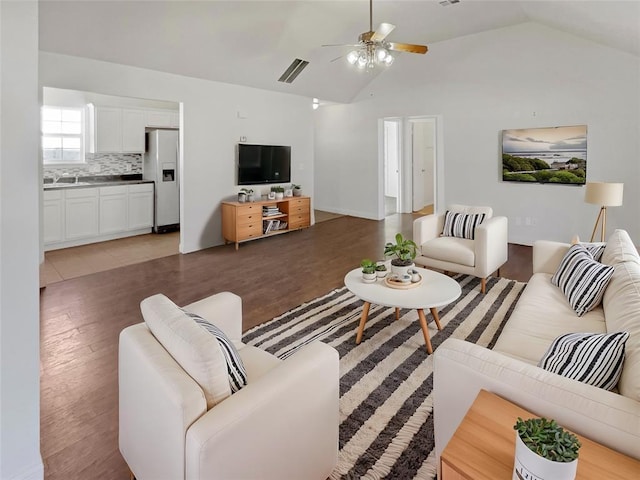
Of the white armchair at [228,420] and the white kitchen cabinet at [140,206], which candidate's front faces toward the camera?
the white kitchen cabinet

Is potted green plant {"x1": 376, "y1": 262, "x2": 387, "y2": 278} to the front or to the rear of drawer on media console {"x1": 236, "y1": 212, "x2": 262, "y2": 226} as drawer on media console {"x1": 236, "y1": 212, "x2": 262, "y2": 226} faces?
to the front

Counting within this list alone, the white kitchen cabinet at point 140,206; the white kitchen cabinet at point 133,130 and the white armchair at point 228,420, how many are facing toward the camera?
2

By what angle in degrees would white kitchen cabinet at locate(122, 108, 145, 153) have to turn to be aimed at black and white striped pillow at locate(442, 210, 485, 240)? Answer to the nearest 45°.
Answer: approximately 45° to its left

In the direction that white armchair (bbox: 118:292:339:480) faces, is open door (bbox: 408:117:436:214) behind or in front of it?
in front

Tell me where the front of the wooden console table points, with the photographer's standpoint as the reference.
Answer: facing the viewer and to the right of the viewer

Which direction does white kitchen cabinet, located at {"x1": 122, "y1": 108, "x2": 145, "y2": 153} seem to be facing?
toward the camera

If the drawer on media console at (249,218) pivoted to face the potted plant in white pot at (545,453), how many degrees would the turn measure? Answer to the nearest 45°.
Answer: approximately 45° to its right

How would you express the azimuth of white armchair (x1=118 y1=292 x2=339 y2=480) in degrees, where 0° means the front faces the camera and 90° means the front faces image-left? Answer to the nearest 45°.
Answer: approximately 225°

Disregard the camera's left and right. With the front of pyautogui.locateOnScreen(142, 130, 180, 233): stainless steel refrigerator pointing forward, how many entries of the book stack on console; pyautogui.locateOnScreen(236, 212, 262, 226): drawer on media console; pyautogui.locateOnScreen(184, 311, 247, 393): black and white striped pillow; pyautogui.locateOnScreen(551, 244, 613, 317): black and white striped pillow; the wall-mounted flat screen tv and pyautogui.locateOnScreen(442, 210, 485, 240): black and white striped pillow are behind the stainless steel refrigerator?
0

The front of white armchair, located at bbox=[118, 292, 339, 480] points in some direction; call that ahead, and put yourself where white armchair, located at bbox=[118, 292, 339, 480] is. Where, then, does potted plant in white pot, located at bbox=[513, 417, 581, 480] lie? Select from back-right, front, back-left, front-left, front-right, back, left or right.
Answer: right

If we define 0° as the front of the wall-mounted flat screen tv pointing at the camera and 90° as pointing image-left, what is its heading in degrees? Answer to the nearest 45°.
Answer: approximately 315°

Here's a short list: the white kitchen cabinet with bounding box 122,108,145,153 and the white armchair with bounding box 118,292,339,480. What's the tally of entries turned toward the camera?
1

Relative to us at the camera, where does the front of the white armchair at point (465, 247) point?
facing the viewer and to the left of the viewer

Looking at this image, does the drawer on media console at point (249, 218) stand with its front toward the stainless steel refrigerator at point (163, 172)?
no
